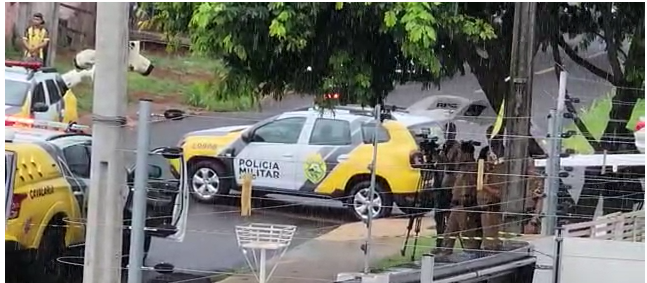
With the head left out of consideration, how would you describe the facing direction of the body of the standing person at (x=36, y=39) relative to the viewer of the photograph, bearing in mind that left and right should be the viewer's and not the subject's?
facing the viewer

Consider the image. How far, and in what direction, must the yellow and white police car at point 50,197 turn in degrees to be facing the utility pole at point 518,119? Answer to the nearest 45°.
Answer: approximately 45° to its right

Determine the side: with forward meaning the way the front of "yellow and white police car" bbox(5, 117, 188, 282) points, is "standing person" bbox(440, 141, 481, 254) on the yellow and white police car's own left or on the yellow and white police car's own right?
on the yellow and white police car's own right

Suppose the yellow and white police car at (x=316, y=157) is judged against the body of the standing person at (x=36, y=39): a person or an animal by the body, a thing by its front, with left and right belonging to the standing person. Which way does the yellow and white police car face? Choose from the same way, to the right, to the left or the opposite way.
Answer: to the right

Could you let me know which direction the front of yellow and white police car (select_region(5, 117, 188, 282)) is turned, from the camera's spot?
facing away from the viewer and to the right of the viewer

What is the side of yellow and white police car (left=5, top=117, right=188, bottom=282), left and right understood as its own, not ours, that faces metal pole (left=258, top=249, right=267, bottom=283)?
right

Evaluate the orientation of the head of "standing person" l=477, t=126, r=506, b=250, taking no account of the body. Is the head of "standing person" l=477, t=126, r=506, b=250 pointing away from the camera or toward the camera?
away from the camera

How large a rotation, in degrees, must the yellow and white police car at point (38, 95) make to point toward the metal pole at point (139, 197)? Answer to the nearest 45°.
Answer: approximately 45° to its left

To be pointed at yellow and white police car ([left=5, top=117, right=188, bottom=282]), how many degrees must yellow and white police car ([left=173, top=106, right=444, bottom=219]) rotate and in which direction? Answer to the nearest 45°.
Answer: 0° — it already faces it

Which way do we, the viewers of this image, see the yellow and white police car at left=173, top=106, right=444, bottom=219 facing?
facing to the left of the viewer

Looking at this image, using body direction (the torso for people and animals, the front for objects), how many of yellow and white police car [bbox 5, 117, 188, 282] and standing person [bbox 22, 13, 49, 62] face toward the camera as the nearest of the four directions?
1

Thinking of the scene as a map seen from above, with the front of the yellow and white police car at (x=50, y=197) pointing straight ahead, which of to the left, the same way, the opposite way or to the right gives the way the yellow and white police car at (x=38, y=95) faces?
the opposite way

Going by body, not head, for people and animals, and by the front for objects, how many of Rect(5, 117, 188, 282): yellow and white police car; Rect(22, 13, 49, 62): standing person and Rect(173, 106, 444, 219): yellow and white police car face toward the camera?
1

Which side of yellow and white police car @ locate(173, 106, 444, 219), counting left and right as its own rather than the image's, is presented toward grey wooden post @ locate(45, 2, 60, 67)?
front
